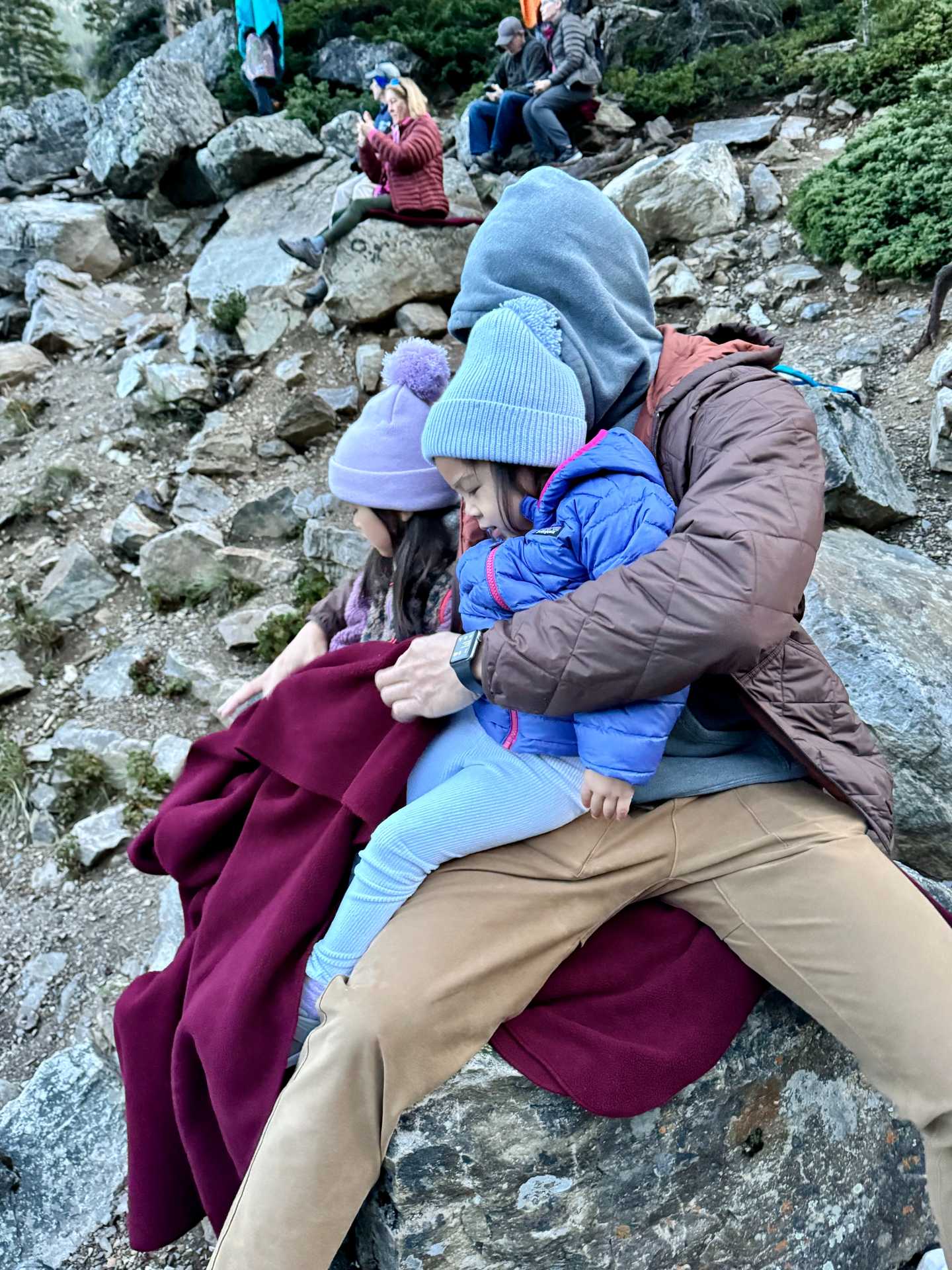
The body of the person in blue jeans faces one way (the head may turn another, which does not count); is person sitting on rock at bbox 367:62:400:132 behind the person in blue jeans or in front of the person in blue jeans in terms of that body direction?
in front

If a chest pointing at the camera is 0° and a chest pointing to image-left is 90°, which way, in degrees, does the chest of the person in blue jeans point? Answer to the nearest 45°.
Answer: approximately 45°

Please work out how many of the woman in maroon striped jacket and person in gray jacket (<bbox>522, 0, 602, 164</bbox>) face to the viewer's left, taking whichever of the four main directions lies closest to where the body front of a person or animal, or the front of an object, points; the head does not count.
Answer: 2

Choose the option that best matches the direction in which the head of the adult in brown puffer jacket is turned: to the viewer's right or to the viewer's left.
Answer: to the viewer's left

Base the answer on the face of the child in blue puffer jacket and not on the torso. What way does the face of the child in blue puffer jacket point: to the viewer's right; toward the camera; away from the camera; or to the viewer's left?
to the viewer's left

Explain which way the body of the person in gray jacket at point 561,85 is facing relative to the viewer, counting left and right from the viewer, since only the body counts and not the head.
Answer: facing to the left of the viewer

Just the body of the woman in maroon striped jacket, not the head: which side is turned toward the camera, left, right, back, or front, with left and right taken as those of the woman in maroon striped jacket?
left

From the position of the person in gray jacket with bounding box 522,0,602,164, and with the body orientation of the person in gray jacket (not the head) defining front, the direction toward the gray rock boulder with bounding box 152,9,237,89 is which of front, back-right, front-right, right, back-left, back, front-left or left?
front-right

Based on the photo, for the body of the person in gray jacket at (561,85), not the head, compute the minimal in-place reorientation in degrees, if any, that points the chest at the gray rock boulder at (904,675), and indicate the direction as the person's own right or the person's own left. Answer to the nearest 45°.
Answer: approximately 90° to the person's own left

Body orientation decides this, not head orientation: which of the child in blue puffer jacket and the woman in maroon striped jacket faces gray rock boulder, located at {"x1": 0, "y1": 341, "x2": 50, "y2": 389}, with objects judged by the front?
the woman in maroon striped jacket

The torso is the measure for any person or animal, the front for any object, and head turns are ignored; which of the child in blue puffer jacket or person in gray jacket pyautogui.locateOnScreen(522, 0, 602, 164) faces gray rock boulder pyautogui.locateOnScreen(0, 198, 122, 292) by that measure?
the person in gray jacket

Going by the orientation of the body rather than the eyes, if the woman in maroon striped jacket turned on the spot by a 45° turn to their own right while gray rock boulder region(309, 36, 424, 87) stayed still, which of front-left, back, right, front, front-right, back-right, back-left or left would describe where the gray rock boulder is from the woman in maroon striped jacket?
front-right

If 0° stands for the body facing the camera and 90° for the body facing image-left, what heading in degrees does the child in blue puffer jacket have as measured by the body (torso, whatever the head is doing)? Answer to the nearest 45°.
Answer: approximately 45°
